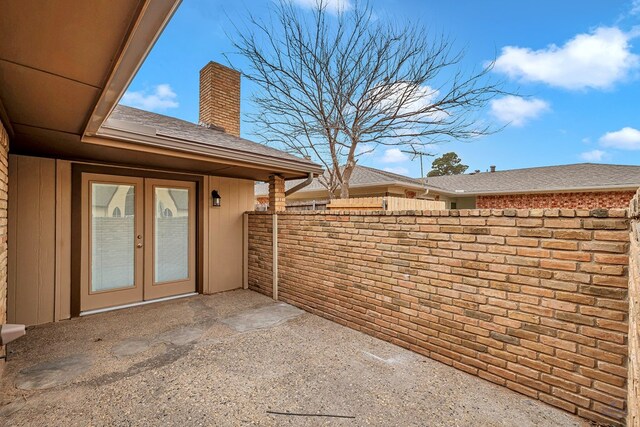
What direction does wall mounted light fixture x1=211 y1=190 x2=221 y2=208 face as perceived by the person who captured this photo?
facing the viewer and to the right of the viewer

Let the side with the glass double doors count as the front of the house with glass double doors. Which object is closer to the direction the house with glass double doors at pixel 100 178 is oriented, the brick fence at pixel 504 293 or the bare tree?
the brick fence

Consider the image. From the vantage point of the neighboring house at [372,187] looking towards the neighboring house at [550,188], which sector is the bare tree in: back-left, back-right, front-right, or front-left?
back-right

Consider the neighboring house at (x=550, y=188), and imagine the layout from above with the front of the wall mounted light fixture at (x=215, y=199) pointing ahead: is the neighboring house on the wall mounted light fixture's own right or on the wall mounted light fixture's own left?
on the wall mounted light fixture's own left

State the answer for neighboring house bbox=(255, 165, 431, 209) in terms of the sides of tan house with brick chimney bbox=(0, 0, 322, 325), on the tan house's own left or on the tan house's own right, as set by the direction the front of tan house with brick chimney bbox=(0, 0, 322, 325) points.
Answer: on the tan house's own left

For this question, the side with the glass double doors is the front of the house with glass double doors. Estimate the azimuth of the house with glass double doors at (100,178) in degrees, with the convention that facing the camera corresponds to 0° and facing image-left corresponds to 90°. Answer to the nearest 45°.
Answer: approximately 315°

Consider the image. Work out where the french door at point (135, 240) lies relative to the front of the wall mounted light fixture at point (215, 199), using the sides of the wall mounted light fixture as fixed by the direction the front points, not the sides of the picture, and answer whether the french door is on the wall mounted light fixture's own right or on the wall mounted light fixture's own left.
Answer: on the wall mounted light fixture's own right
